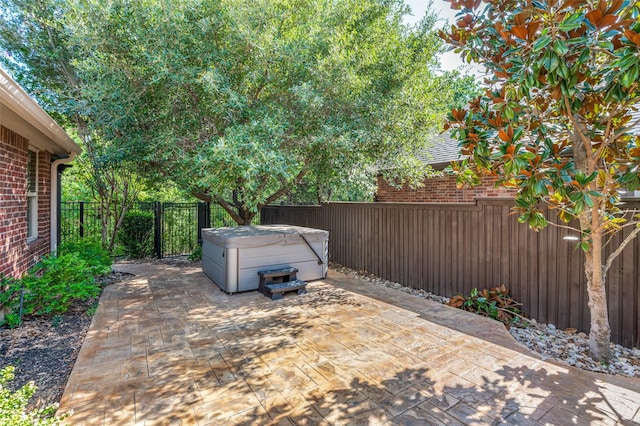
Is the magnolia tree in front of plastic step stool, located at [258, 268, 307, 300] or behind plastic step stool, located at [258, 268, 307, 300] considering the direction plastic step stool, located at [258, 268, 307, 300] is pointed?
in front

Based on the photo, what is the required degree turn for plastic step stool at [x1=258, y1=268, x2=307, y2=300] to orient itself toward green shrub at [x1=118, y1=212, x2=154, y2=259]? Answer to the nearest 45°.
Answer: approximately 180°

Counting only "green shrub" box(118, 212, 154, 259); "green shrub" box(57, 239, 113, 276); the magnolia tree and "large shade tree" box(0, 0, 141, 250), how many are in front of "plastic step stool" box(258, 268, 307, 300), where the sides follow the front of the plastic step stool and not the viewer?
1

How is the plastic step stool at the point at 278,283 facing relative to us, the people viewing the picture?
facing the viewer and to the right of the viewer

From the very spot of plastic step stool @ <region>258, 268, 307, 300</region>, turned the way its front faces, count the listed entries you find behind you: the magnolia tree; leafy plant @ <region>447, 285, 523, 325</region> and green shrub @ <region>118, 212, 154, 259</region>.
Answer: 1

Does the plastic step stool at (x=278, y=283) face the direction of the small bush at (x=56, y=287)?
no

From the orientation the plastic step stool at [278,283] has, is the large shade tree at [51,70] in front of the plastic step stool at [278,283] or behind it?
behind

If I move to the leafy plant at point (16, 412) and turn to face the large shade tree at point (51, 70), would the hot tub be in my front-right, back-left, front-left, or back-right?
front-right

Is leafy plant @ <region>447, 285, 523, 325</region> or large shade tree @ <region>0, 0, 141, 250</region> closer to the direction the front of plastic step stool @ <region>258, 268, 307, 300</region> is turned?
the leafy plant

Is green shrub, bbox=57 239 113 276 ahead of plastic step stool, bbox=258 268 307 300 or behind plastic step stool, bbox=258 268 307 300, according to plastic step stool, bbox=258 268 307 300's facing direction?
behind

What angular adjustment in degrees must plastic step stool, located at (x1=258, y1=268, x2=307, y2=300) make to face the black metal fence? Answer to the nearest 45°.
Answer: approximately 180°

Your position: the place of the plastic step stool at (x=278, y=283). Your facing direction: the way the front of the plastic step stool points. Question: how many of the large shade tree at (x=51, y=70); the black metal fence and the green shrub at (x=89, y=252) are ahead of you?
0

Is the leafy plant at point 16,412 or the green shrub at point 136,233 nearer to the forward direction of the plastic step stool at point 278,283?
the leafy plant

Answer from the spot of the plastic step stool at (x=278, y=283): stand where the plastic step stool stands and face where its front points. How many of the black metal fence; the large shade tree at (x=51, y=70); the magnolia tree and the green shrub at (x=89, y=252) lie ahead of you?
1
